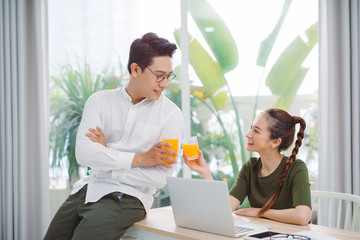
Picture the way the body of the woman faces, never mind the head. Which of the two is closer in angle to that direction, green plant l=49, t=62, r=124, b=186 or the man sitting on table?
the man sitting on table

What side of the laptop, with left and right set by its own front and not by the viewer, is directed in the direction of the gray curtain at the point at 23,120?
left

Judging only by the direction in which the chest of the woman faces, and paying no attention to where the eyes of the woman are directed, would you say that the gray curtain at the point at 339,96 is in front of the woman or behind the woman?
behind

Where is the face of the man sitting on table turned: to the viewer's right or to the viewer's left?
to the viewer's right

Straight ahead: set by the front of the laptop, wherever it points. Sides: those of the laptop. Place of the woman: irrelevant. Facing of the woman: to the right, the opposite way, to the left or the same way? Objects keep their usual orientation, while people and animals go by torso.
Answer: the opposite way

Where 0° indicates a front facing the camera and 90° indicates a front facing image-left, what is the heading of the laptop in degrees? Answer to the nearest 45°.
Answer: approximately 225°

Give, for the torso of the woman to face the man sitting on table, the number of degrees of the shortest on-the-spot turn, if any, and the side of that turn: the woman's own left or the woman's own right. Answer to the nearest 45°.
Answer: approximately 45° to the woman's own right

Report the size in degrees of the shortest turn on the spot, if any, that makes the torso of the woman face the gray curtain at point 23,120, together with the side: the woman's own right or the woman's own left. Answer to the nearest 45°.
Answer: approximately 90° to the woman's own right

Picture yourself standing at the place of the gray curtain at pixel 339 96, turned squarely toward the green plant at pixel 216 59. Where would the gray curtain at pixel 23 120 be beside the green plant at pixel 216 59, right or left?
left

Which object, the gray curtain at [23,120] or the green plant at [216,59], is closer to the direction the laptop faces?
the green plant

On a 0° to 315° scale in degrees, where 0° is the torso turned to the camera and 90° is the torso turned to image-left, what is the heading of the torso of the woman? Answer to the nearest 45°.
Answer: approximately 45°

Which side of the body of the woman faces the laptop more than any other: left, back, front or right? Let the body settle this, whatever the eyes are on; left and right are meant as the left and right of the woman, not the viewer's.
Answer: front

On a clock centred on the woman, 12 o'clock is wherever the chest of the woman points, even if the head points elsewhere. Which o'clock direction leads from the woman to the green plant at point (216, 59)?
The green plant is roughly at 4 o'clock from the woman.
